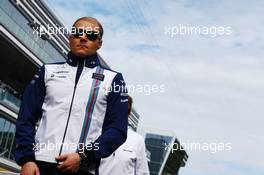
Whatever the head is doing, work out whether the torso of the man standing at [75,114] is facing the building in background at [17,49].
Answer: no

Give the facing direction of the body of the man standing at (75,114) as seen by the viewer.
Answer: toward the camera

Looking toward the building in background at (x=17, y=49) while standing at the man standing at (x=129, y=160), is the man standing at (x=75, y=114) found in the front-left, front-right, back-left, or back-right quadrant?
back-left

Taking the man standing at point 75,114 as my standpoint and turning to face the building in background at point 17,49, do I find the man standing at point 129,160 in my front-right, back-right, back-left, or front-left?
front-right

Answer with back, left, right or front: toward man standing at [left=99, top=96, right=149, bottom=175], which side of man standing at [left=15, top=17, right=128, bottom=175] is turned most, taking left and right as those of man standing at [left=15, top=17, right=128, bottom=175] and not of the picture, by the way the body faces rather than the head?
back

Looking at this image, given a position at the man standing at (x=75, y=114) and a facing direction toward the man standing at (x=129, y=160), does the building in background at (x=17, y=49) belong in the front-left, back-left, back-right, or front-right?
front-left
